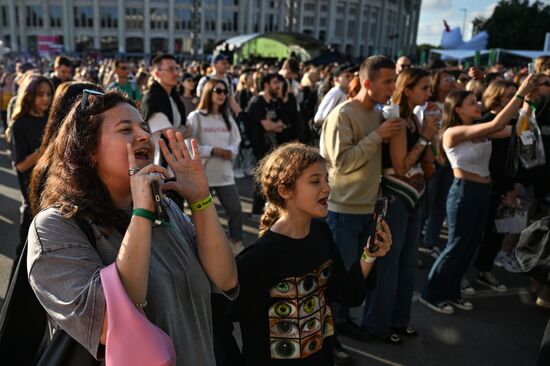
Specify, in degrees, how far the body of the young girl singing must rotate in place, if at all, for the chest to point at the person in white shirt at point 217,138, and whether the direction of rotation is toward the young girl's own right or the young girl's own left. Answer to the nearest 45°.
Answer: approximately 135° to the young girl's own left

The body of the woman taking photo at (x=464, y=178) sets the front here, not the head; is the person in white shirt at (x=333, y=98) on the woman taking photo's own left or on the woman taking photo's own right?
on the woman taking photo's own left

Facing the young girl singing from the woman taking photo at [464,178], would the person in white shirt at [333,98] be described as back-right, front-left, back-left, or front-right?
back-right

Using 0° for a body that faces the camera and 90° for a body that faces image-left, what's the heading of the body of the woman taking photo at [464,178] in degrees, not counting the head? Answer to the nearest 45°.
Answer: approximately 270°

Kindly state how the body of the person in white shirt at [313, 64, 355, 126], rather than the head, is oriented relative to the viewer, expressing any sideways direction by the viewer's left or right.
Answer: facing the viewer and to the right of the viewer

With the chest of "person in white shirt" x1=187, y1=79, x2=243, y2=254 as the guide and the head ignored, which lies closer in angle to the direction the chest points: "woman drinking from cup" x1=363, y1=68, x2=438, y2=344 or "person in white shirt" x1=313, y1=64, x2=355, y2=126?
the woman drinking from cup

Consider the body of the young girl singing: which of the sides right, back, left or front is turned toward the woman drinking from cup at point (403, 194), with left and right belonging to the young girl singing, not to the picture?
left

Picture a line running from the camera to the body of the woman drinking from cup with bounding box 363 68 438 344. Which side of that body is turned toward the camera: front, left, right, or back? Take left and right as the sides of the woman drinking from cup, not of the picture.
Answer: right

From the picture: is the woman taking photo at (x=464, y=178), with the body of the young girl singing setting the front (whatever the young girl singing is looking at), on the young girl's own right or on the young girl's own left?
on the young girl's own left

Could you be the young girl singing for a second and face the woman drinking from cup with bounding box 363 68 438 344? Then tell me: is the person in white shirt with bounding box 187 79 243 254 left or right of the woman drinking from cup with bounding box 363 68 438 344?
left

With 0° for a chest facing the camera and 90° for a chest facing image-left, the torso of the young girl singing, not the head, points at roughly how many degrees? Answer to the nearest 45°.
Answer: approximately 315°
